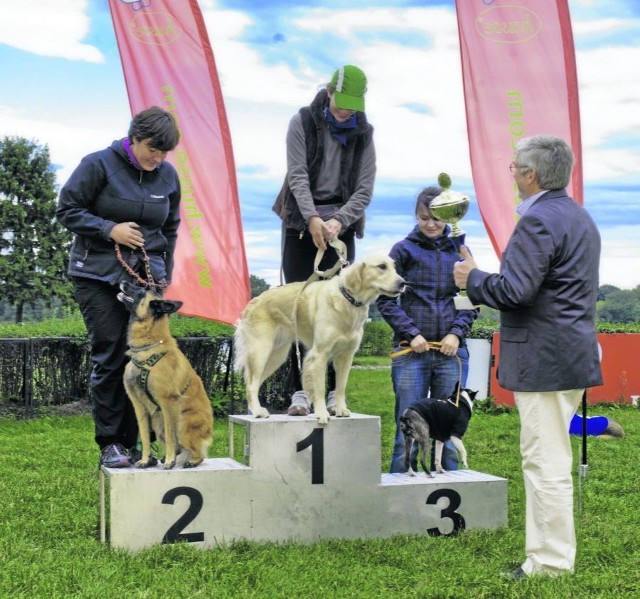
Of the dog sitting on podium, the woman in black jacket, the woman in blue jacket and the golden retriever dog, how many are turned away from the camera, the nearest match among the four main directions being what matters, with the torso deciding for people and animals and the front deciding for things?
0

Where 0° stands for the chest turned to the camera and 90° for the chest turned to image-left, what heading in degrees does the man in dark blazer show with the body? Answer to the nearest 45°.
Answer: approximately 135°

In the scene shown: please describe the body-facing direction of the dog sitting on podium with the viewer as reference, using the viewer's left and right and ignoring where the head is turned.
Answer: facing the viewer and to the left of the viewer

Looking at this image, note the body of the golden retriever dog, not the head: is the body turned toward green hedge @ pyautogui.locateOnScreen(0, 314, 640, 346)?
no

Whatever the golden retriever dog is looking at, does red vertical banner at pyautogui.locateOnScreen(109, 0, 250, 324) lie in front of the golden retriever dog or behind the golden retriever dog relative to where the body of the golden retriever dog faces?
behind

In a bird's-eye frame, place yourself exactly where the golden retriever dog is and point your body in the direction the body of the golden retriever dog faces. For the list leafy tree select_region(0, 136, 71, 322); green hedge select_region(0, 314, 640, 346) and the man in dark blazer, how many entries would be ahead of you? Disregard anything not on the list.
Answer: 1

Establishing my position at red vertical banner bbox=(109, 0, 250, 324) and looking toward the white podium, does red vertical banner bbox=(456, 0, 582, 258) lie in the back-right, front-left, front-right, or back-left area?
front-left

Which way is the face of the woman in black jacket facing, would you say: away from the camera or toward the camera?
toward the camera

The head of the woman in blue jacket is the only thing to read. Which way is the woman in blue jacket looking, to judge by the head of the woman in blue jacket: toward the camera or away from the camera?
toward the camera

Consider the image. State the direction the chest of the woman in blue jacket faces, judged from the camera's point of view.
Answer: toward the camera

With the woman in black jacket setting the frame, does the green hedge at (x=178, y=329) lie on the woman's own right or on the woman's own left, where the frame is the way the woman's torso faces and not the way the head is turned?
on the woman's own left
